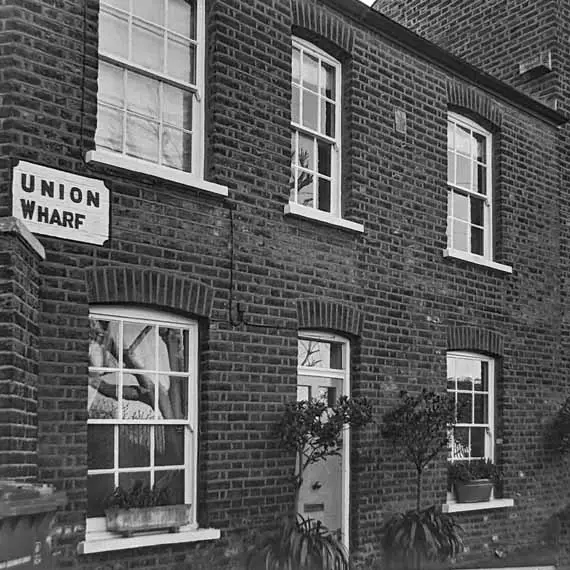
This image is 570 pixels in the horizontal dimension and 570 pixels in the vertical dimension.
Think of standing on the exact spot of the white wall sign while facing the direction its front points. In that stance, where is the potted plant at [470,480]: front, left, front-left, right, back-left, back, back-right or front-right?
left

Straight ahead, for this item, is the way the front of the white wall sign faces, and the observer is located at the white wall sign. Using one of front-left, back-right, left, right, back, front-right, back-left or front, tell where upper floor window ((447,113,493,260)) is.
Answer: left

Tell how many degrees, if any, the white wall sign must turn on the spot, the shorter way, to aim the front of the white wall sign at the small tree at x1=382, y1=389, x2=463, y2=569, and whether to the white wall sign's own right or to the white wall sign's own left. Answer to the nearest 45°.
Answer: approximately 90° to the white wall sign's own left

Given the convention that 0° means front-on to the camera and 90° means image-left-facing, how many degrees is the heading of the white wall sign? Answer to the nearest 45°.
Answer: approximately 315°

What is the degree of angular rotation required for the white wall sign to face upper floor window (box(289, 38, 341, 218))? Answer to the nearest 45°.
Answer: approximately 90° to its left

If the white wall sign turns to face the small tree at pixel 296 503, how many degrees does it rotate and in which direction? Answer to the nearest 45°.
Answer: approximately 90° to its left

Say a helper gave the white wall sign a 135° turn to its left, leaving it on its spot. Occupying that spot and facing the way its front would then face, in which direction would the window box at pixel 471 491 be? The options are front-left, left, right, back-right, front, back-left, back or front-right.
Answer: front-right
